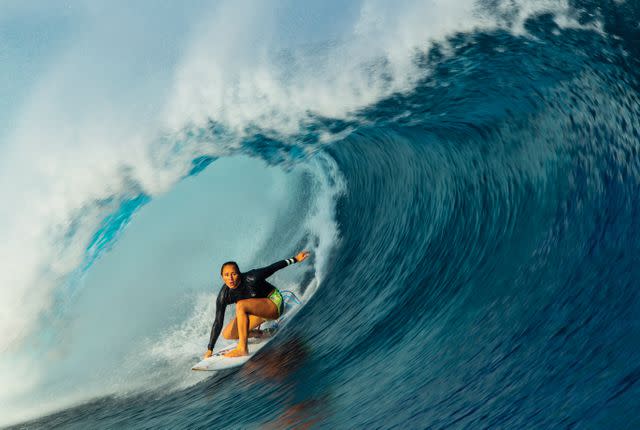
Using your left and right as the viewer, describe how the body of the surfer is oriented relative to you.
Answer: facing the viewer and to the left of the viewer
